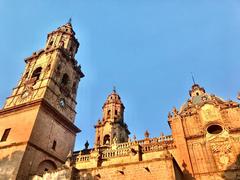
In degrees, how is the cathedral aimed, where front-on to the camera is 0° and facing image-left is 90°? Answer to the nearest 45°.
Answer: approximately 135°

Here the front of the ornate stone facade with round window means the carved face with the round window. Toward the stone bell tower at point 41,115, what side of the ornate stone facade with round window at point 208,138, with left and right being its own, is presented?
right

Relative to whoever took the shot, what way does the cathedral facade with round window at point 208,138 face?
facing the viewer
